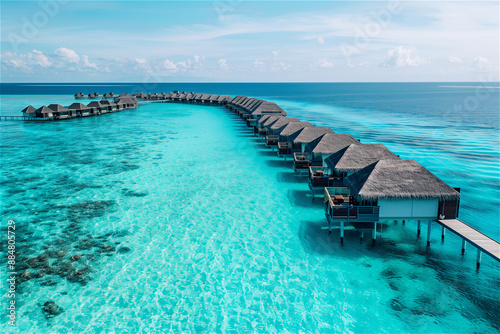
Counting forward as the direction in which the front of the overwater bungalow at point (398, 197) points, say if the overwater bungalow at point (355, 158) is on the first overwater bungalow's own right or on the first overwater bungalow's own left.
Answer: on the first overwater bungalow's own right

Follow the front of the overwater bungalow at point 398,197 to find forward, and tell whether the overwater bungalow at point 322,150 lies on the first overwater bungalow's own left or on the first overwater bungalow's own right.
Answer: on the first overwater bungalow's own right

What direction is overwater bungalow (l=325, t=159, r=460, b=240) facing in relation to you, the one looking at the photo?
facing to the left of the viewer

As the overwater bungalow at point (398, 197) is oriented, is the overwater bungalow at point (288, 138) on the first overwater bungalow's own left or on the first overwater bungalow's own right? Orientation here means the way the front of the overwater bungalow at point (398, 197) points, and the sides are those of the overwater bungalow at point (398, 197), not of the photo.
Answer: on the first overwater bungalow's own right
